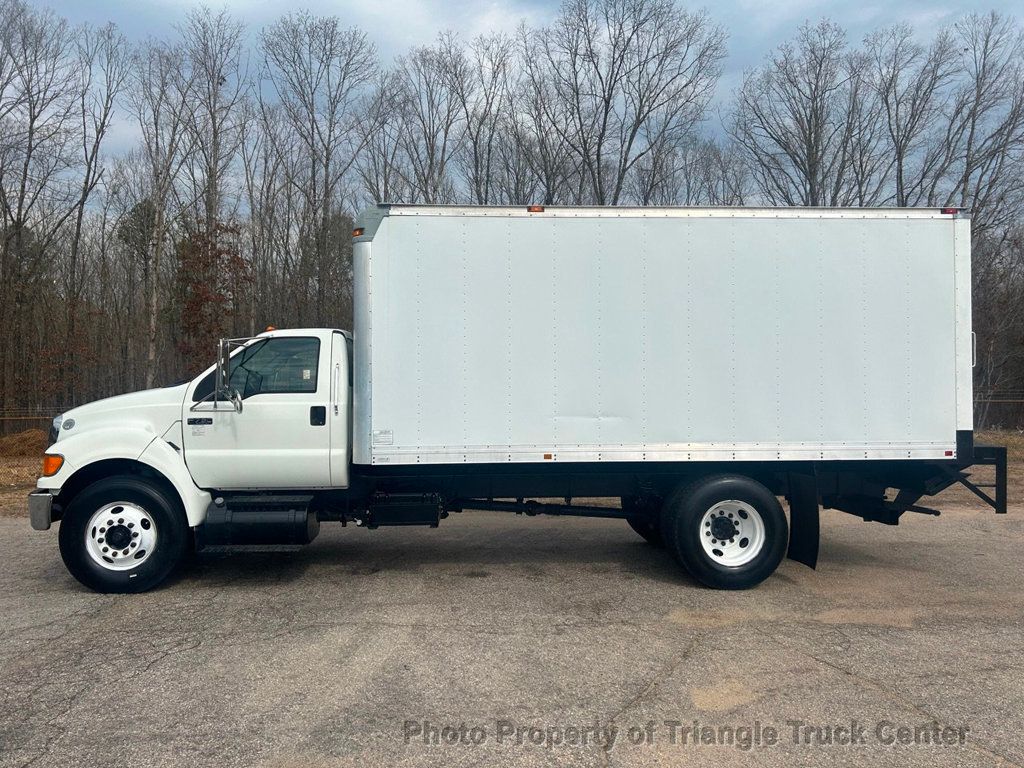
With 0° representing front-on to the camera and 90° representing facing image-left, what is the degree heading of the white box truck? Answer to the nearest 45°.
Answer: approximately 90°

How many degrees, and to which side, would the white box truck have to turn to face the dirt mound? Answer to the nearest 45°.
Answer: approximately 45° to its right
